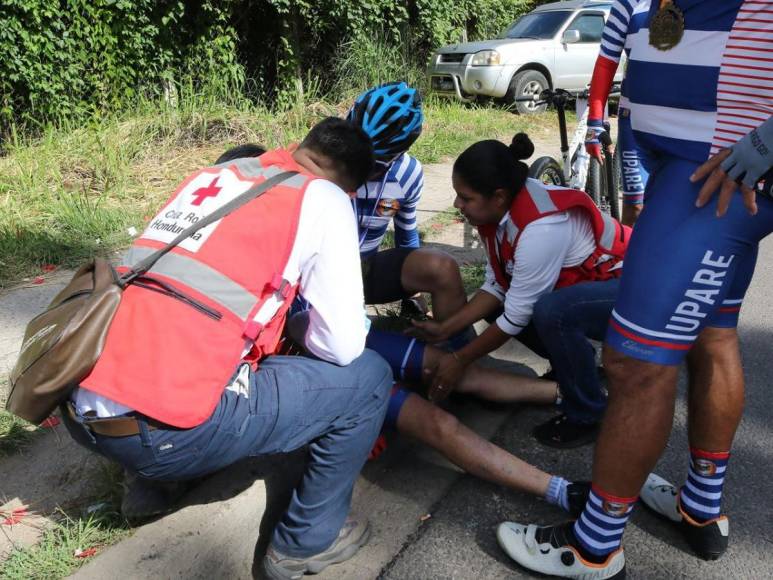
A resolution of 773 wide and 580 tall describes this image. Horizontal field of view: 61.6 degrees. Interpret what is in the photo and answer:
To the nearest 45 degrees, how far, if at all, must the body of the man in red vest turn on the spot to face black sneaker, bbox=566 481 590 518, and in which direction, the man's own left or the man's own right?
approximately 45° to the man's own right

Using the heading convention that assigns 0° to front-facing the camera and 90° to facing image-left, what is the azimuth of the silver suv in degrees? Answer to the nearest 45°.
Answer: approximately 45°

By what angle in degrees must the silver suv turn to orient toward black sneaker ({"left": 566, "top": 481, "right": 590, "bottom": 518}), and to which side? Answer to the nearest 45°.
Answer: approximately 45° to its left

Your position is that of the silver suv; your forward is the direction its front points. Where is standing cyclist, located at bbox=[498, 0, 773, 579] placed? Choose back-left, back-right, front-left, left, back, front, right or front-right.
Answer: front-left

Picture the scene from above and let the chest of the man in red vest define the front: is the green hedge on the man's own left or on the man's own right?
on the man's own left

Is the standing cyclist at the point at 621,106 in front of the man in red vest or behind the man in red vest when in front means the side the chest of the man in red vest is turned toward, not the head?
in front

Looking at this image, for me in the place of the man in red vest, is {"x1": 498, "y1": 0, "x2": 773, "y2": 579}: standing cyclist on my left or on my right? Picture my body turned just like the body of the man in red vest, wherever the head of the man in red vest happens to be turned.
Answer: on my right

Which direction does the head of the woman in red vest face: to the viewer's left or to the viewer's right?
to the viewer's left

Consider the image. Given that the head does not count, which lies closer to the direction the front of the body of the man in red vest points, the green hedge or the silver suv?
the silver suv

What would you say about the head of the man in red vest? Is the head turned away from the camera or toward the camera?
away from the camera

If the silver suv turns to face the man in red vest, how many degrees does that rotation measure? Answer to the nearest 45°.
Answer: approximately 45° to its left

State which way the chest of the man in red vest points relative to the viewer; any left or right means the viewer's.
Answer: facing away from the viewer and to the right of the viewer

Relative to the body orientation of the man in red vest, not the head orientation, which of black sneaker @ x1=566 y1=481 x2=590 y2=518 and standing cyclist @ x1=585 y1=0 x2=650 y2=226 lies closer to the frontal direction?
the standing cyclist

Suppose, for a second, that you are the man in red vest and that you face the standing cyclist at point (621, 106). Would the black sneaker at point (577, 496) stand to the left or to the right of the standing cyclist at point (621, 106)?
right
